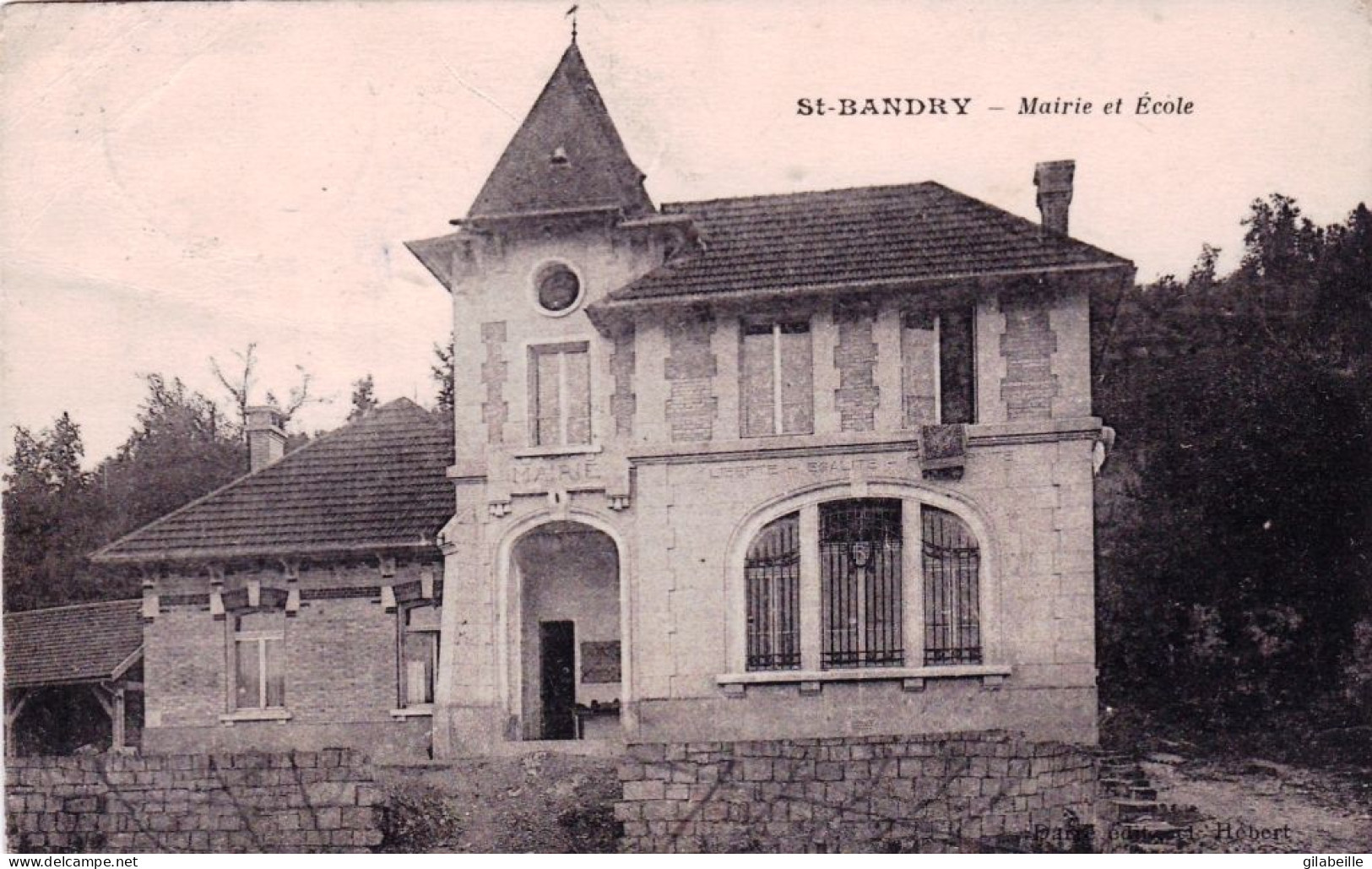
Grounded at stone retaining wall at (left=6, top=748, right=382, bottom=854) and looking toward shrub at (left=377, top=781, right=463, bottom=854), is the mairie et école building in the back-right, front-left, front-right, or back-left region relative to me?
front-left

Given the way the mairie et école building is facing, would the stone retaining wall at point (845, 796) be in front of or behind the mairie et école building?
in front

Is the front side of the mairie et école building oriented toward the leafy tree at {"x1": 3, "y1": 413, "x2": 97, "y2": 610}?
no

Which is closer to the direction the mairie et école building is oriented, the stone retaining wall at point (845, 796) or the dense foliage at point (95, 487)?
the stone retaining wall

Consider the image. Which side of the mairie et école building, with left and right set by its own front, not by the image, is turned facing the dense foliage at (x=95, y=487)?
right

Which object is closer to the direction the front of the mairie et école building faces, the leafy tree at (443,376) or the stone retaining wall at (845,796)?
the stone retaining wall

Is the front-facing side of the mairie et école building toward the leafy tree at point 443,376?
no

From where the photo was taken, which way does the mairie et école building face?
toward the camera
